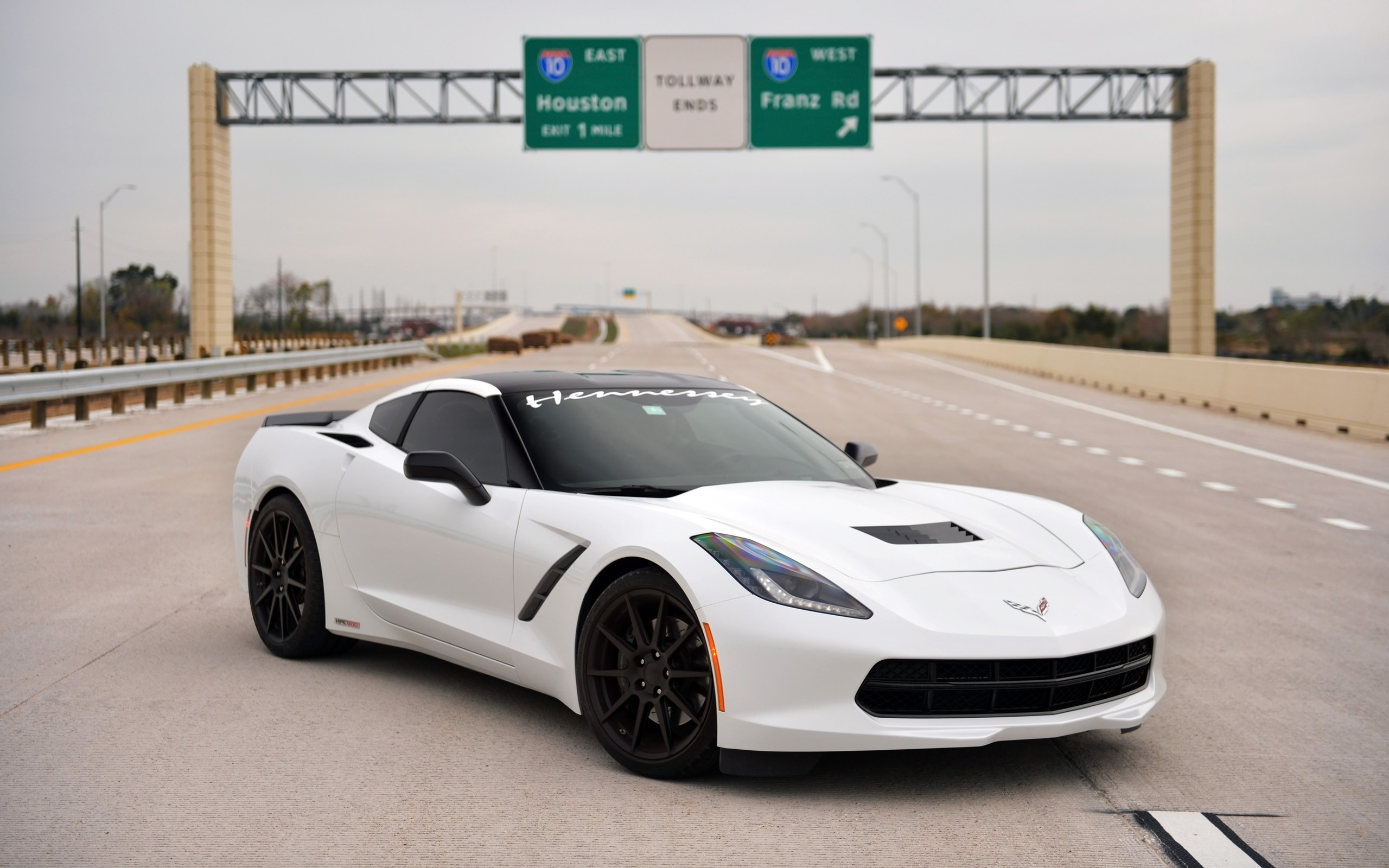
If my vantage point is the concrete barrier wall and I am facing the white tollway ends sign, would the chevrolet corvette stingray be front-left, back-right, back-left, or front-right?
back-left

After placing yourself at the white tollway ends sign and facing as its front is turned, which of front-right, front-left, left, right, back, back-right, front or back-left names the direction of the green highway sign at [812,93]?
left

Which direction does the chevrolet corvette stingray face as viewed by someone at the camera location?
facing the viewer and to the right of the viewer

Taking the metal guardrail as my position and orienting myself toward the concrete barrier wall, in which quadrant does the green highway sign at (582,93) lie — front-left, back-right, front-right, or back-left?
front-left

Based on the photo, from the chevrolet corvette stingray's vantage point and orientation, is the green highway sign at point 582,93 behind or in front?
behind

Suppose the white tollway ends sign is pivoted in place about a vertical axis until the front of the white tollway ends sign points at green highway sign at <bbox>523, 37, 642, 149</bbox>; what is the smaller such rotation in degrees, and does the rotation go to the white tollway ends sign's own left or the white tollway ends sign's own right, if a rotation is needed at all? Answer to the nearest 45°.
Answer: approximately 90° to the white tollway ends sign's own right

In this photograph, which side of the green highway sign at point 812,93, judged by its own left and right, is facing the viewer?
front

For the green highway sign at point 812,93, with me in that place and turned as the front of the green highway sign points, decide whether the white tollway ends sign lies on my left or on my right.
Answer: on my right

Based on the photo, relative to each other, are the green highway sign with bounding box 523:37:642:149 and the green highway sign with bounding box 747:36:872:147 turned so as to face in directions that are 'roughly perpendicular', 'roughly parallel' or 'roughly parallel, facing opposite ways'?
roughly parallel

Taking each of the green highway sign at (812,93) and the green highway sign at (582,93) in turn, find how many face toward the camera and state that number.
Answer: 2

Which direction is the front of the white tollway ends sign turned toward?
toward the camera

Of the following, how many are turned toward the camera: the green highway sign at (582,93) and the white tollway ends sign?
2

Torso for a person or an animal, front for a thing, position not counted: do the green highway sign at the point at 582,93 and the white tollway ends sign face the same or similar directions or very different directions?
same or similar directions

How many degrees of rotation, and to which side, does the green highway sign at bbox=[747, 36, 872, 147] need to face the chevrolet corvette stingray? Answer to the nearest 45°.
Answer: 0° — it already faces it
